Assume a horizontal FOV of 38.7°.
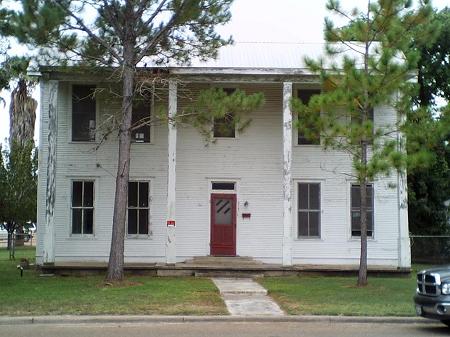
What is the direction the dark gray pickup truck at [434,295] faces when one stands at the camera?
facing the viewer and to the left of the viewer

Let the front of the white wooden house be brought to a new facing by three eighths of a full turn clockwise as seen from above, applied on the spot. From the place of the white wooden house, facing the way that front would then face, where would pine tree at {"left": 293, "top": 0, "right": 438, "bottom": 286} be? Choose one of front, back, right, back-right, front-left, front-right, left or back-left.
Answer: back

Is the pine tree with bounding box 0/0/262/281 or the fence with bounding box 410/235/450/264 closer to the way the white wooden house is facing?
the pine tree

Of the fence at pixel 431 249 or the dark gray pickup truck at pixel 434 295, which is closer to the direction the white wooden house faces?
the dark gray pickup truck

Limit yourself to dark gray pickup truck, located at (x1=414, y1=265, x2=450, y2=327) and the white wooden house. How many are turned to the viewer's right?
0

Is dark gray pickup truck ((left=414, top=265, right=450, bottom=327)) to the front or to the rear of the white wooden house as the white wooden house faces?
to the front

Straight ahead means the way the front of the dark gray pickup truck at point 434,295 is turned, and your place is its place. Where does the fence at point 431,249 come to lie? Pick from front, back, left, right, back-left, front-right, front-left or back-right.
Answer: back-right

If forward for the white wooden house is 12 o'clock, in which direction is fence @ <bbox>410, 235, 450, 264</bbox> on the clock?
The fence is roughly at 8 o'clock from the white wooden house.

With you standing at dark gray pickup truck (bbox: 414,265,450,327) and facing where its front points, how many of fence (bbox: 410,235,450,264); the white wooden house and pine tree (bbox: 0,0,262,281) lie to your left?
0

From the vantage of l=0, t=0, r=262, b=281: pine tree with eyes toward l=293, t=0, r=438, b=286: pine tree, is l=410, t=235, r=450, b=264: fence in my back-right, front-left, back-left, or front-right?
front-left

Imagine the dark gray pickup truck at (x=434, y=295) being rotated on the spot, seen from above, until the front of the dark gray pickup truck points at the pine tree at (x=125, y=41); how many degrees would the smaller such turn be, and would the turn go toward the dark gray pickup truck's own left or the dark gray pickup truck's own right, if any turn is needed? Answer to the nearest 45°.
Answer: approximately 90° to the dark gray pickup truck's own right

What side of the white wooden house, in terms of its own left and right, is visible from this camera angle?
front
